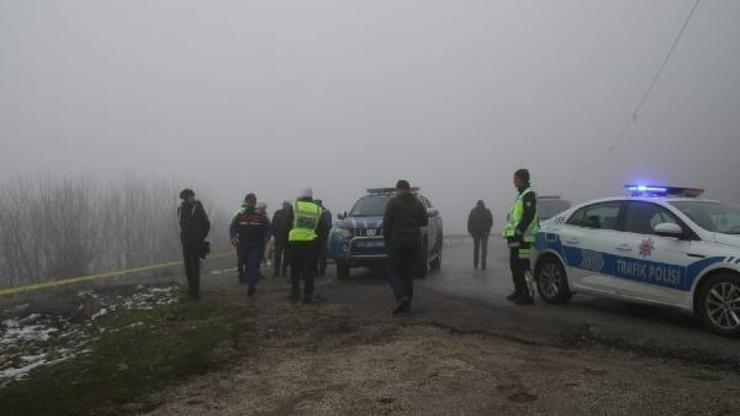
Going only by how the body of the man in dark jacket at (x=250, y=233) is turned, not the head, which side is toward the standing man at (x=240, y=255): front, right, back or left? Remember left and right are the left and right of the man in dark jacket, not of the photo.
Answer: back

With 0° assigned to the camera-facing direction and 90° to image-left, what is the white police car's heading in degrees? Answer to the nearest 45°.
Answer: approximately 315°
